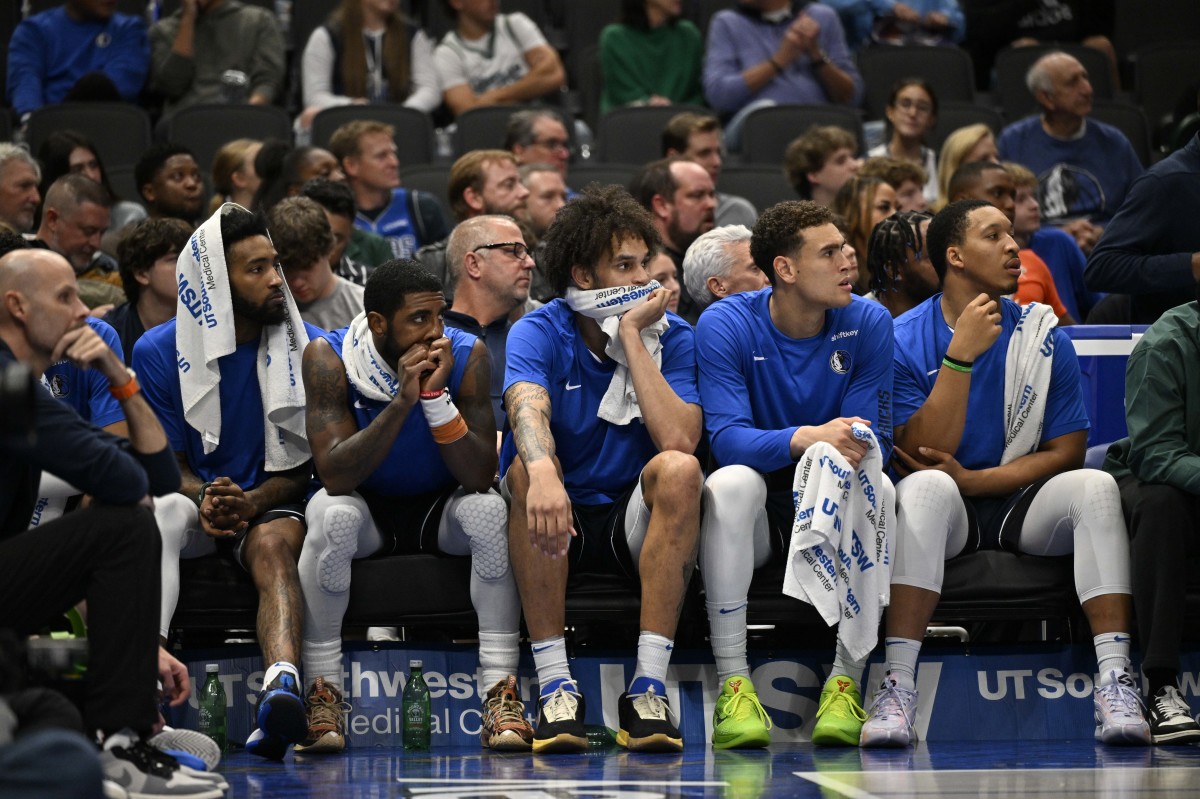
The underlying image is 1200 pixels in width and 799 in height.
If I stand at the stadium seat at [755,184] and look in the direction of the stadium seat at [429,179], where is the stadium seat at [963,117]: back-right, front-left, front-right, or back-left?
back-right

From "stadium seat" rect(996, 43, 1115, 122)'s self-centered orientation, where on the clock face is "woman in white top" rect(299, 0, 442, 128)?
The woman in white top is roughly at 2 o'clock from the stadium seat.

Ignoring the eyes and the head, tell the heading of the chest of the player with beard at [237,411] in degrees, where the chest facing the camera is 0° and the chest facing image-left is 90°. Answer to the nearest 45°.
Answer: approximately 0°

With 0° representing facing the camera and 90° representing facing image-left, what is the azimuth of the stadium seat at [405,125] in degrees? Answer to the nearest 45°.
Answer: approximately 0°

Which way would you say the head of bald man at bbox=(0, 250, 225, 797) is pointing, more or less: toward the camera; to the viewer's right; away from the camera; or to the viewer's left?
to the viewer's right

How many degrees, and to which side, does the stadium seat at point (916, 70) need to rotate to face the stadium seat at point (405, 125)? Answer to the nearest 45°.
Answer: approximately 45° to its right
